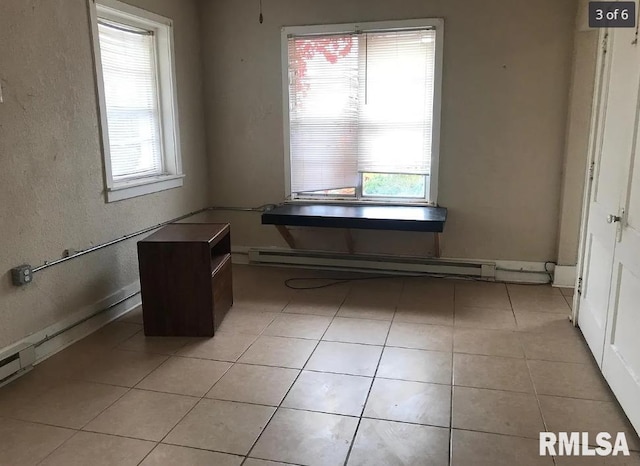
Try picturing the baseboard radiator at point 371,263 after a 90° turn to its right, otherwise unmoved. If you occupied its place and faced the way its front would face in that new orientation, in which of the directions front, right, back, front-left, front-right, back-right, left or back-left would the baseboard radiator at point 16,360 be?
front-left

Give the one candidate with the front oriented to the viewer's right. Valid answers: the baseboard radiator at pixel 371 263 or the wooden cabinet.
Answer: the wooden cabinet

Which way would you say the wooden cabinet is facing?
to the viewer's right

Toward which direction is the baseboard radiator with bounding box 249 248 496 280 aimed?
toward the camera

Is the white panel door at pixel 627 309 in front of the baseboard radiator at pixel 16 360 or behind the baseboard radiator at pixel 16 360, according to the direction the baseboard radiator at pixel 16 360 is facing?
in front

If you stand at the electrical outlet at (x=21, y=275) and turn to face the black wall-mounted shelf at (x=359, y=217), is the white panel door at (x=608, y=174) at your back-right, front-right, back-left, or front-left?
front-right

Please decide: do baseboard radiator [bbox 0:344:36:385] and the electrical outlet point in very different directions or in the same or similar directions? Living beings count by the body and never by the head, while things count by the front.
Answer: same or similar directions

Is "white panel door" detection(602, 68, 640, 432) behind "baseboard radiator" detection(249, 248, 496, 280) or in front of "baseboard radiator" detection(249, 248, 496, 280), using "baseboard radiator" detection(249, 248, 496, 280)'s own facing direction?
in front

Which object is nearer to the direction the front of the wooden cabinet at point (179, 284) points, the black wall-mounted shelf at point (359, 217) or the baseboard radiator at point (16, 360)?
the black wall-mounted shelf

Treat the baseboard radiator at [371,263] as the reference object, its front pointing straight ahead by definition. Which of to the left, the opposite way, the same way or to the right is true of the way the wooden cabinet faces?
to the left

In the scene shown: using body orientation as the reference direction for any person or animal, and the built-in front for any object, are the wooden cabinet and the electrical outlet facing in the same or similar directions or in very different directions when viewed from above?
same or similar directions

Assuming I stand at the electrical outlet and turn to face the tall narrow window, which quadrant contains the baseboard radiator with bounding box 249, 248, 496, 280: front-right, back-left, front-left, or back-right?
front-right

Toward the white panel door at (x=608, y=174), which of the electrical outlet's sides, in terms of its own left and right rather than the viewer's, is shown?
front

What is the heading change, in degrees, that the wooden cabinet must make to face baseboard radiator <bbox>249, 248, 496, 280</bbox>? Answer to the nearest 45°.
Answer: approximately 45° to its left

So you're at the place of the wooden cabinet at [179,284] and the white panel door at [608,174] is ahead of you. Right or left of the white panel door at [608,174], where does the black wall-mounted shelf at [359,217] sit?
left

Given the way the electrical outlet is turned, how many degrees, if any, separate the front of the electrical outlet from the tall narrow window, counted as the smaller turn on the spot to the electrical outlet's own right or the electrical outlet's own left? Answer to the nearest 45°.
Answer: approximately 90° to the electrical outlet's own left

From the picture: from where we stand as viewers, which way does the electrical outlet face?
facing the viewer and to the right of the viewer

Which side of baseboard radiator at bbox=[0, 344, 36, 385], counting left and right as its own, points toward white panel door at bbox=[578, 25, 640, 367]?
front
